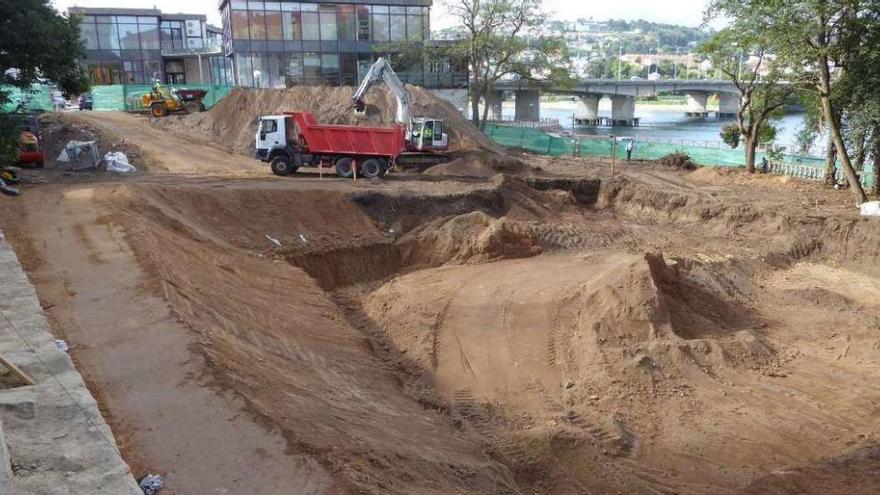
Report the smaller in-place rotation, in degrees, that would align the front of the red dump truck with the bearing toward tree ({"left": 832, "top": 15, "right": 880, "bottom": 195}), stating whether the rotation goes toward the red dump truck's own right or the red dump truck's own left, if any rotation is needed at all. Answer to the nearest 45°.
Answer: approximately 180°

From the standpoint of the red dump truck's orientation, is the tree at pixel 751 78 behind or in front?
behind

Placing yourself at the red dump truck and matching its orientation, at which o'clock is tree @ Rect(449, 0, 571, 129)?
The tree is roughly at 4 o'clock from the red dump truck.

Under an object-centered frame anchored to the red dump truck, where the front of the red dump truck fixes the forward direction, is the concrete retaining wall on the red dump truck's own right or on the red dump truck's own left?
on the red dump truck's own left

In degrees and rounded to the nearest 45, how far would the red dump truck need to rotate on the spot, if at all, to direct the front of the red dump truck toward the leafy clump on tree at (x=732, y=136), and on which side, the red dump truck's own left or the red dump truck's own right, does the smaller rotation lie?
approximately 135° to the red dump truck's own right

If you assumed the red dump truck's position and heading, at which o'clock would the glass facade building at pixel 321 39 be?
The glass facade building is roughly at 3 o'clock from the red dump truck.

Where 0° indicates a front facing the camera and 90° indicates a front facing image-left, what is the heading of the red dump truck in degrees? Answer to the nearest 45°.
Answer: approximately 90°

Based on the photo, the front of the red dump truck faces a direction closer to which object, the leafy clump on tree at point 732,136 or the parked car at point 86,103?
the parked car

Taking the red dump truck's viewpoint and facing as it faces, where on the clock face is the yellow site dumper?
The yellow site dumper is roughly at 2 o'clock from the red dump truck.

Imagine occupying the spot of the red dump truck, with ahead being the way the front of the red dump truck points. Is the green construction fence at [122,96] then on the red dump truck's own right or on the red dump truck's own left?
on the red dump truck's own right

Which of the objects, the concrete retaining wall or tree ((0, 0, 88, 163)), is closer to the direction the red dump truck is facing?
the tree
